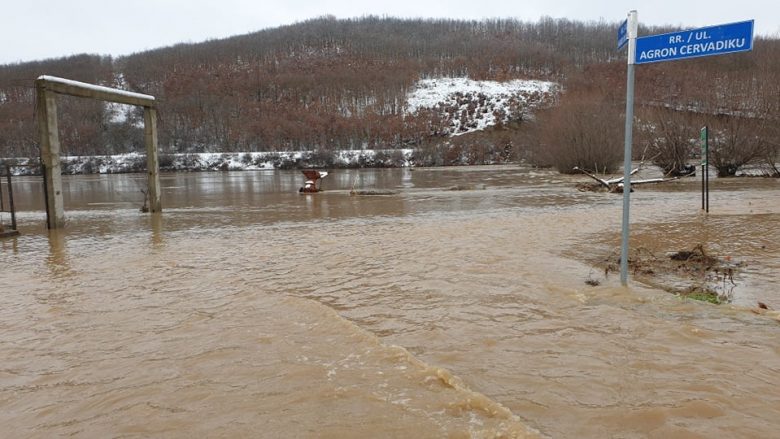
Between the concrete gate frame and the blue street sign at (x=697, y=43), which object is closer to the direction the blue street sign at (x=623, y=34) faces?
the concrete gate frame

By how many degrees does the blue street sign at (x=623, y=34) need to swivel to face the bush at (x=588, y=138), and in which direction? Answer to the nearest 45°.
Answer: approximately 90° to its right

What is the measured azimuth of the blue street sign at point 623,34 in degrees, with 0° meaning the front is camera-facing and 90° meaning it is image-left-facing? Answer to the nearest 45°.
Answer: approximately 90°

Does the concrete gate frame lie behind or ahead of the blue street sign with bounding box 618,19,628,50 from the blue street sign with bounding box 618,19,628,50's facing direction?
ahead

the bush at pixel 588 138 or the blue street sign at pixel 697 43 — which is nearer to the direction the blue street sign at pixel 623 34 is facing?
the bush

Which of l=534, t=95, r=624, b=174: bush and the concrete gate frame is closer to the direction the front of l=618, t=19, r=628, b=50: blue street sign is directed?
the concrete gate frame
